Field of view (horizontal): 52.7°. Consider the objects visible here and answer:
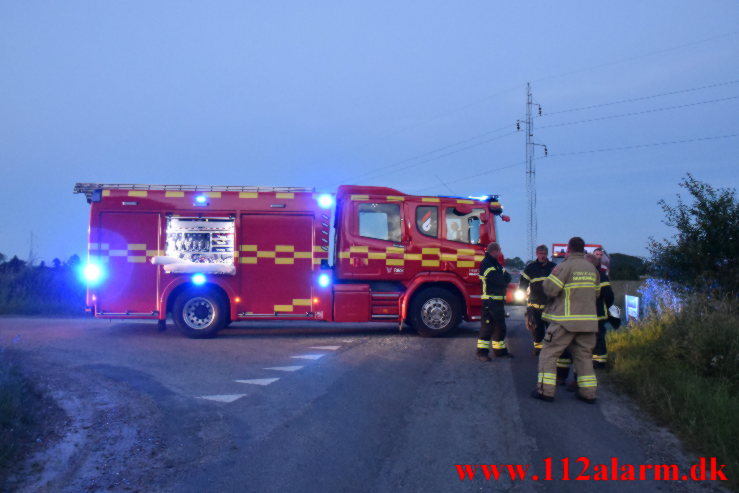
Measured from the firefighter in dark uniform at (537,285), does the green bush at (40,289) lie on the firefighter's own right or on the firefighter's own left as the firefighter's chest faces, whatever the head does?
on the firefighter's own right

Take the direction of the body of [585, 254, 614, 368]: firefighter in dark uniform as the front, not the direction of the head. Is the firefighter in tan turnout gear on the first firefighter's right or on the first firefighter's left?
on the first firefighter's left

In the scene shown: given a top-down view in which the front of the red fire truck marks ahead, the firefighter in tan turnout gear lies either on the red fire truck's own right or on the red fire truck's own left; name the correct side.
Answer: on the red fire truck's own right

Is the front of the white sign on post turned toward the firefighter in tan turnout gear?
yes

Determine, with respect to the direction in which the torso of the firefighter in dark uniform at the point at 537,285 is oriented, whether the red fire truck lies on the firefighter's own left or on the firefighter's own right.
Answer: on the firefighter's own right

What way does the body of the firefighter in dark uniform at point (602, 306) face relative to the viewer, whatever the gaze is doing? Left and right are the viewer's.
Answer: facing to the left of the viewer

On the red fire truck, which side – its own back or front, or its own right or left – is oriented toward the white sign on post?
front

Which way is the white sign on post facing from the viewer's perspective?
toward the camera

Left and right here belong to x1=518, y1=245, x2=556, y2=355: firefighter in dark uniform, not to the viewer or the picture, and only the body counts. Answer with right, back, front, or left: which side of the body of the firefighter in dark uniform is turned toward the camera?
front

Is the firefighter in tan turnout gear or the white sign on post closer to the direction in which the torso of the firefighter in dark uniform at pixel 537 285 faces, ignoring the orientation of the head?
the firefighter in tan turnout gear

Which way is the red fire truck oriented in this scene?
to the viewer's right

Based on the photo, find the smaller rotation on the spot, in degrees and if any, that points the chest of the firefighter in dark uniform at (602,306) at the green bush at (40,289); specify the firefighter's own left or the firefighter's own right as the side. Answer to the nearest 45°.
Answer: approximately 45° to the firefighter's own right

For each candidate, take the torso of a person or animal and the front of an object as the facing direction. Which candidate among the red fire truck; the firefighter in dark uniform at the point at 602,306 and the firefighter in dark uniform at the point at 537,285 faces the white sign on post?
the red fire truck

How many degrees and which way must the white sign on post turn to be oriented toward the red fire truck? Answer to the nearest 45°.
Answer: approximately 45° to its right

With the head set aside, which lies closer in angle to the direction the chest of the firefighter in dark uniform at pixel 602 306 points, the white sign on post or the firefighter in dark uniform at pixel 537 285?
the firefighter in dark uniform
